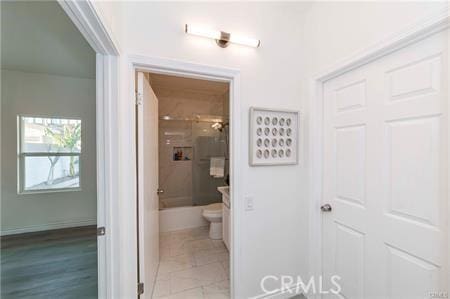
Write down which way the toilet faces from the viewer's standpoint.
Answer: facing to the left of the viewer

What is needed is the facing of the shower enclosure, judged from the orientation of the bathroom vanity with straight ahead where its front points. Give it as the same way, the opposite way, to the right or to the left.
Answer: to the left

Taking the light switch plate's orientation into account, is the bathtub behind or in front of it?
behind

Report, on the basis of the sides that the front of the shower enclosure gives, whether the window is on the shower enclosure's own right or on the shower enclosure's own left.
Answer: on the shower enclosure's own right

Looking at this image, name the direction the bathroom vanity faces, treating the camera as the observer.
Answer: facing to the left of the viewer

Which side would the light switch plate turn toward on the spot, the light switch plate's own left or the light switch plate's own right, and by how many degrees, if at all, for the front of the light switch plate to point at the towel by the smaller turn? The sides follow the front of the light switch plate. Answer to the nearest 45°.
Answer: approximately 180°

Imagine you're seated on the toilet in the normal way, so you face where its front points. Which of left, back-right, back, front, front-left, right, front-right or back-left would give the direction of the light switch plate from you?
left

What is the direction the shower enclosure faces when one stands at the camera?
facing the viewer

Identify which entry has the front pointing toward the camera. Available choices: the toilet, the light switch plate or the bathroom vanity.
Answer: the light switch plate

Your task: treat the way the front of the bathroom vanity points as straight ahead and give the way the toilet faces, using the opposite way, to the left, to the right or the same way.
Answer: the same way

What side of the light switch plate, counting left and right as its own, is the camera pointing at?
front

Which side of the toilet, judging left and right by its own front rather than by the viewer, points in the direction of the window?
front

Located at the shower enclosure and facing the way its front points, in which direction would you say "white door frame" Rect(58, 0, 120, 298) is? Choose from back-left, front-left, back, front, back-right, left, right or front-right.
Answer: front
